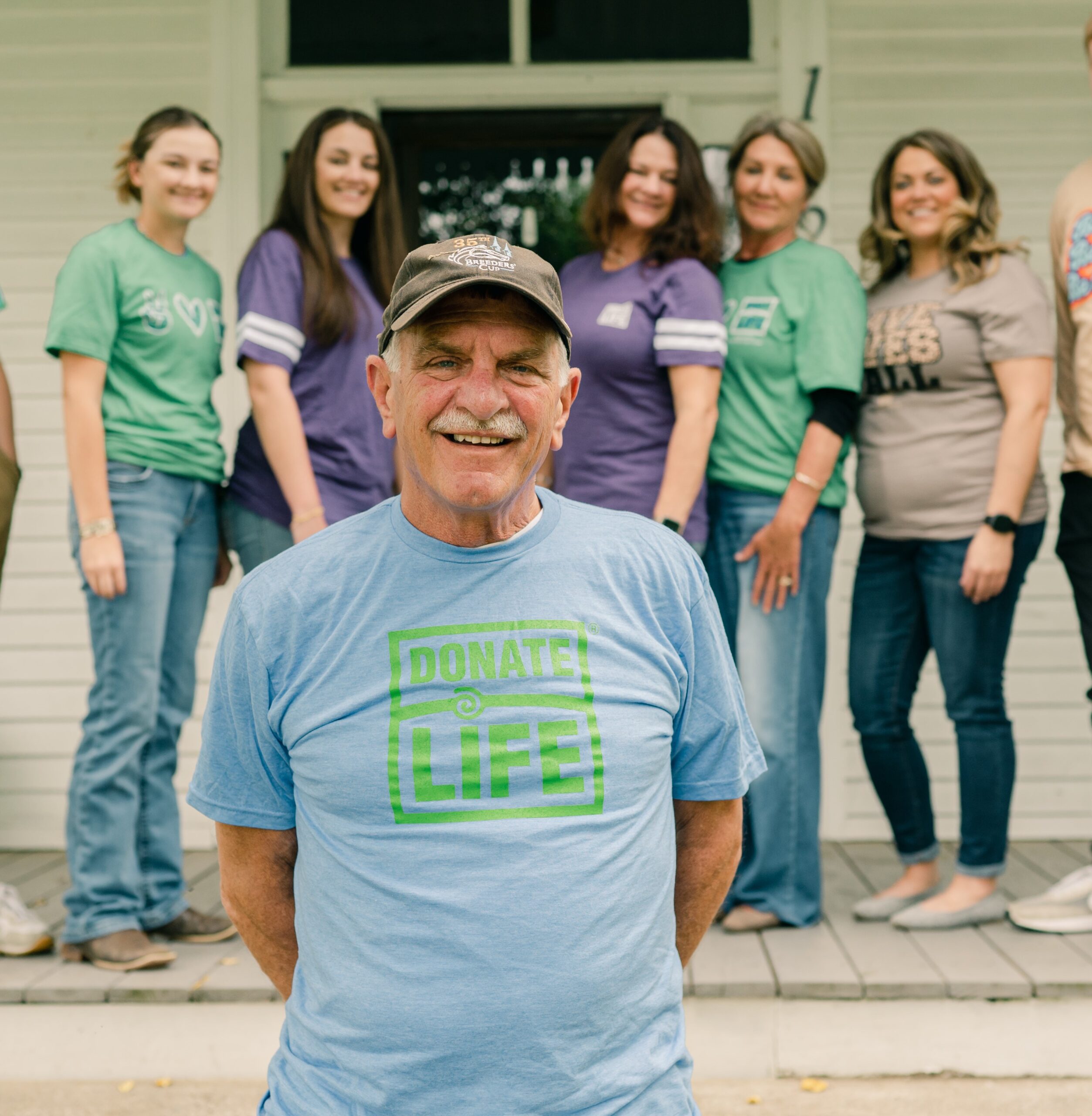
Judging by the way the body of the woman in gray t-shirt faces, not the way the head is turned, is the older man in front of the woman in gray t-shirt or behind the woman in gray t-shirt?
in front

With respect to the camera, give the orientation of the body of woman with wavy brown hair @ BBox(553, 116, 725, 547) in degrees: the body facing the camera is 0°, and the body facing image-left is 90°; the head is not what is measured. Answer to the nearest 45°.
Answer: approximately 45°

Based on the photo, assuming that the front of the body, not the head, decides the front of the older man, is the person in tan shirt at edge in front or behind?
behind

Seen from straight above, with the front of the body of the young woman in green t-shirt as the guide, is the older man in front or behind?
in front

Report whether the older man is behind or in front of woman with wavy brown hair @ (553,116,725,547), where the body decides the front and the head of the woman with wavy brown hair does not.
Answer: in front

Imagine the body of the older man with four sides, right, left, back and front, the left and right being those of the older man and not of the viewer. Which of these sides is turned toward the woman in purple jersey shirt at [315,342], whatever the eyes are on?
back

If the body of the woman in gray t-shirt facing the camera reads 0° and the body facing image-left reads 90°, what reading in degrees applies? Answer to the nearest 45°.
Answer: approximately 45°

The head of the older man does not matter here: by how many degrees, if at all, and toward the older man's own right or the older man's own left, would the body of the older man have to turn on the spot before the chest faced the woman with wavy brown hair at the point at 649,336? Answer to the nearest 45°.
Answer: approximately 180°
